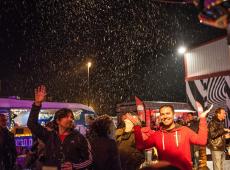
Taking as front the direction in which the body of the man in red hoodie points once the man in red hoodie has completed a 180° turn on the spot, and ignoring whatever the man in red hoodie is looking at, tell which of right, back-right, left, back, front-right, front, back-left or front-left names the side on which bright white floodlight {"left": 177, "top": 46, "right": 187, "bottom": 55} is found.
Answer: front

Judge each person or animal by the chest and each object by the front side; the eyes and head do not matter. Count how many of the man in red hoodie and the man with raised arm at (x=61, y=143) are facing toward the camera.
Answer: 2

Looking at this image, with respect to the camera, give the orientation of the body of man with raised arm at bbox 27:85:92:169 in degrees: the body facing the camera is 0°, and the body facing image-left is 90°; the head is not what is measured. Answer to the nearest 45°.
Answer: approximately 0°

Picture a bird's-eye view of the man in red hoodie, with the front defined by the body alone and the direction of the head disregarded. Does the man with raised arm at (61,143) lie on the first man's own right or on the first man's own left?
on the first man's own right

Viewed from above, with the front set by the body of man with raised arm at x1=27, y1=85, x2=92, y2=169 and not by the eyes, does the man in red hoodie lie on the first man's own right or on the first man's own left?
on the first man's own left

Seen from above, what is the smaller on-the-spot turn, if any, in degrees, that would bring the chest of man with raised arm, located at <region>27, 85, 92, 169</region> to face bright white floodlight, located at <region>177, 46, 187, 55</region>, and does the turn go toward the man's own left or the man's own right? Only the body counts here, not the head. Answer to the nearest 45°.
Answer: approximately 135° to the man's own left

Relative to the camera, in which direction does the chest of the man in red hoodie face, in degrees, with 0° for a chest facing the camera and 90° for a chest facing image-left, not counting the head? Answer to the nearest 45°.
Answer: approximately 0°
